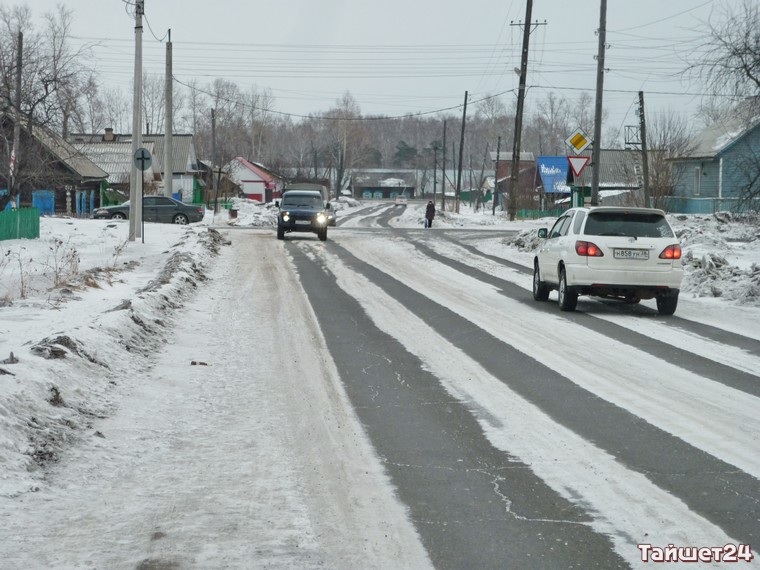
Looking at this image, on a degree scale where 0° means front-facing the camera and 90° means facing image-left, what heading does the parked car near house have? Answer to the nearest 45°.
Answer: approximately 90°

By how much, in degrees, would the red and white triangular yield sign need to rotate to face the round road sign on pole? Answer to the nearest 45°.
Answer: approximately 90° to its right

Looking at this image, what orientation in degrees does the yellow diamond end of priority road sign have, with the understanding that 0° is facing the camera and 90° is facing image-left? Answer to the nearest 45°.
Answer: approximately 0°
